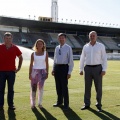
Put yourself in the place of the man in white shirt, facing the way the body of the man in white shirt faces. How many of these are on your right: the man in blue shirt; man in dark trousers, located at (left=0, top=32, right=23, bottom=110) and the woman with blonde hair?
3

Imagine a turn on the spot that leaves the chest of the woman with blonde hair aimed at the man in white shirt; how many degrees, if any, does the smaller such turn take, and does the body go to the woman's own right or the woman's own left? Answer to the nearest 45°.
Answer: approximately 90° to the woman's own left

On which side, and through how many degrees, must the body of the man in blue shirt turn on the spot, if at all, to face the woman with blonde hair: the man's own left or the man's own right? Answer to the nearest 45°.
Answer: approximately 45° to the man's own right

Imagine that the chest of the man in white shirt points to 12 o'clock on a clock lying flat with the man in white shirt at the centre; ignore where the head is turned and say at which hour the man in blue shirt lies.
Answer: The man in blue shirt is roughly at 3 o'clock from the man in white shirt.

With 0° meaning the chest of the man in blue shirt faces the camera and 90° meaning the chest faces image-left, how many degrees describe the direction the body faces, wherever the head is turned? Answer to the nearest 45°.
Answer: approximately 45°

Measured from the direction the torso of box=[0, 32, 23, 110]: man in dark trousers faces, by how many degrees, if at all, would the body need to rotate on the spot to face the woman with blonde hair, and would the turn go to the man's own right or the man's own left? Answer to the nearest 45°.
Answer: approximately 90° to the man's own left

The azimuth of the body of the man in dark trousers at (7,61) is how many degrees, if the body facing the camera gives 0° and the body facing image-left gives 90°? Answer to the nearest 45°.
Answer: approximately 0°

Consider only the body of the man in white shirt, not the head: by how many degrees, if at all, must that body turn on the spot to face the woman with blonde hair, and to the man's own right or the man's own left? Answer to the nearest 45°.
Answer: approximately 90° to the man's own right

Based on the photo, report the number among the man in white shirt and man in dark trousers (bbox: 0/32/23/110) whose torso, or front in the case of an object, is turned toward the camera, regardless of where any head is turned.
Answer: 2

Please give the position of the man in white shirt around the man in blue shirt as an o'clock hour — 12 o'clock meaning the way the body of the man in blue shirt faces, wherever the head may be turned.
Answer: The man in white shirt is roughly at 8 o'clock from the man in blue shirt.
